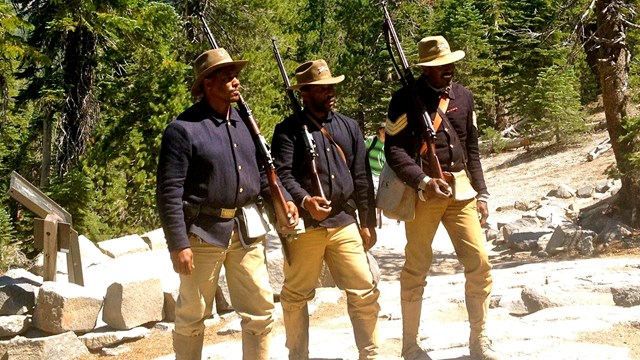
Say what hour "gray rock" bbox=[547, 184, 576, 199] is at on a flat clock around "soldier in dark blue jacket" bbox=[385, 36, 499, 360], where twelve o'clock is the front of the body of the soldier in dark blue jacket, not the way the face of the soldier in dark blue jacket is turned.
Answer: The gray rock is roughly at 8 o'clock from the soldier in dark blue jacket.

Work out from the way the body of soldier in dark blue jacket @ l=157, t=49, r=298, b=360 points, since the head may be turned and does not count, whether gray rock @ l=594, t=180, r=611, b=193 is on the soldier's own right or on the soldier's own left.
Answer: on the soldier's own left

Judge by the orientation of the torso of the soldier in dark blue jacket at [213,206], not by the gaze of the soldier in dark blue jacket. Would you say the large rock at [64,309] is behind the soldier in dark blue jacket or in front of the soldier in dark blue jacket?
behind

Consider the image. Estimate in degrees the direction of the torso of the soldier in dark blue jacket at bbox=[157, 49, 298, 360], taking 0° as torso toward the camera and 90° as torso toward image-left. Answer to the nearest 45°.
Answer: approximately 315°

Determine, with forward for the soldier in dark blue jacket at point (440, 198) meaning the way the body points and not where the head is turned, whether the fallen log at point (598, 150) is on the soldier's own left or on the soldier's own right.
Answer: on the soldier's own left

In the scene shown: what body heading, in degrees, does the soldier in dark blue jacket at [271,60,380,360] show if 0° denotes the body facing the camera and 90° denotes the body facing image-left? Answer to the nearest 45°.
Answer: approximately 315°

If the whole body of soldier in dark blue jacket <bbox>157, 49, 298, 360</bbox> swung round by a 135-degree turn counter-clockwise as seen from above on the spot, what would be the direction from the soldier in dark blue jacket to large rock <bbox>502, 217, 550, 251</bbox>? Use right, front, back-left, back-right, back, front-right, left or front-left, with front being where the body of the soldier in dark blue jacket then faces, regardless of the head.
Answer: front-right

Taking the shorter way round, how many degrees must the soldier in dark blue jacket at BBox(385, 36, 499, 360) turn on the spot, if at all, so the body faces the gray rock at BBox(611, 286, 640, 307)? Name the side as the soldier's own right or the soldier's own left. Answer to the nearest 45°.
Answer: approximately 90° to the soldier's own left
